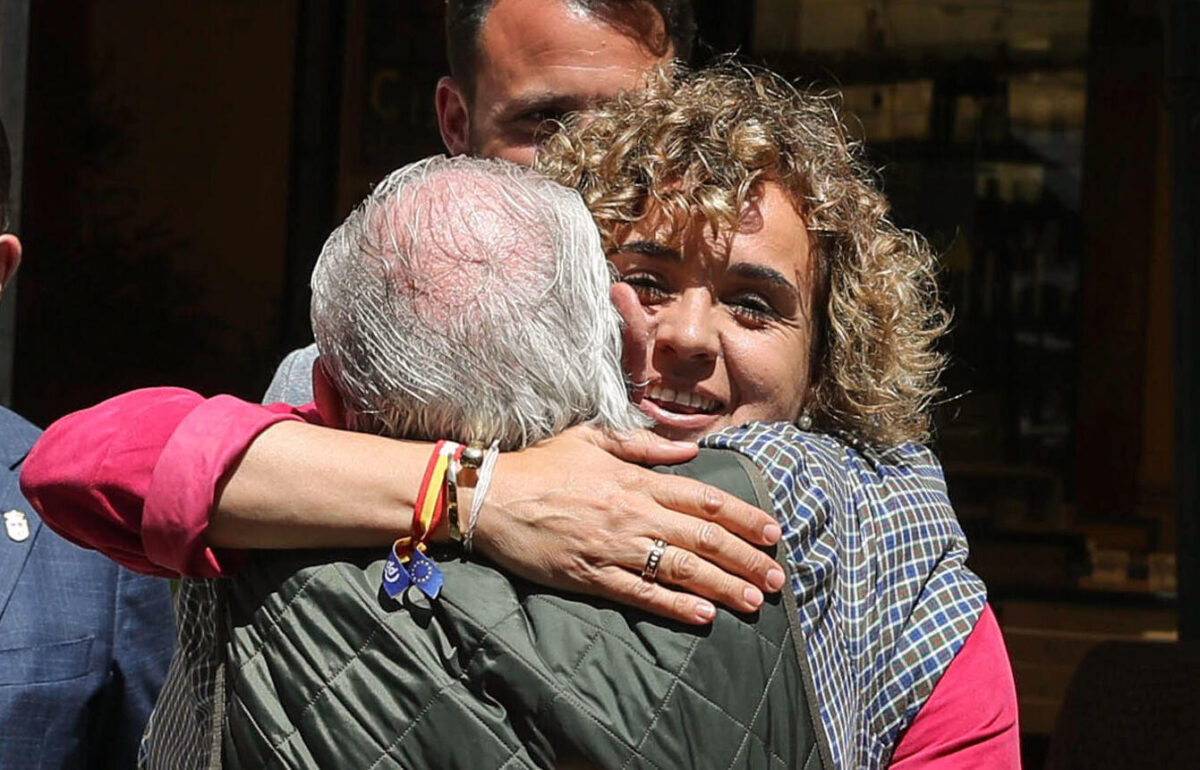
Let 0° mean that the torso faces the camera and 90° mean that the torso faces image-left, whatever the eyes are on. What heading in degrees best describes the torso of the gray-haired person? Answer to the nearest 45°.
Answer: approximately 180°
